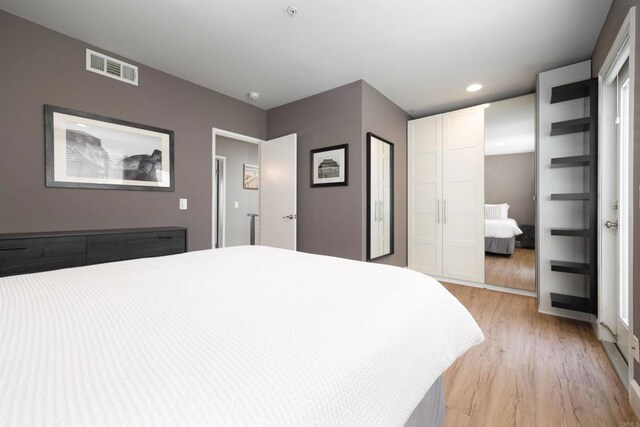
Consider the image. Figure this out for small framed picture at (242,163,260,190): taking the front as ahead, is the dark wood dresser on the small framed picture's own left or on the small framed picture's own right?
on the small framed picture's own right

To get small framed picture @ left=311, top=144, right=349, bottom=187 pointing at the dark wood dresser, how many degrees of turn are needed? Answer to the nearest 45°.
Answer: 0° — it already faces it

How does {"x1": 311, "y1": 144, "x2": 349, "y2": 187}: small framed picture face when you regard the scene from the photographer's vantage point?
facing the viewer and to the left of the viewer

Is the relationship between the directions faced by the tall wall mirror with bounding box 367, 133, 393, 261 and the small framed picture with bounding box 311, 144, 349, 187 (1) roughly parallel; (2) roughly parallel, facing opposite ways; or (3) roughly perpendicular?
roughly perpendicular

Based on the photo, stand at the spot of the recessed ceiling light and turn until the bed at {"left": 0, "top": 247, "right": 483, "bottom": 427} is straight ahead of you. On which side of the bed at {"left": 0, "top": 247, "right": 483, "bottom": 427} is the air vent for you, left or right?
right

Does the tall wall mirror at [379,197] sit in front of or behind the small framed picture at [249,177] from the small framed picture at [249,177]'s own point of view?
in front

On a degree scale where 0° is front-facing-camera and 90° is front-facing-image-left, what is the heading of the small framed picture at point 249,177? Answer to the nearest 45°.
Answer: approximately 315°
